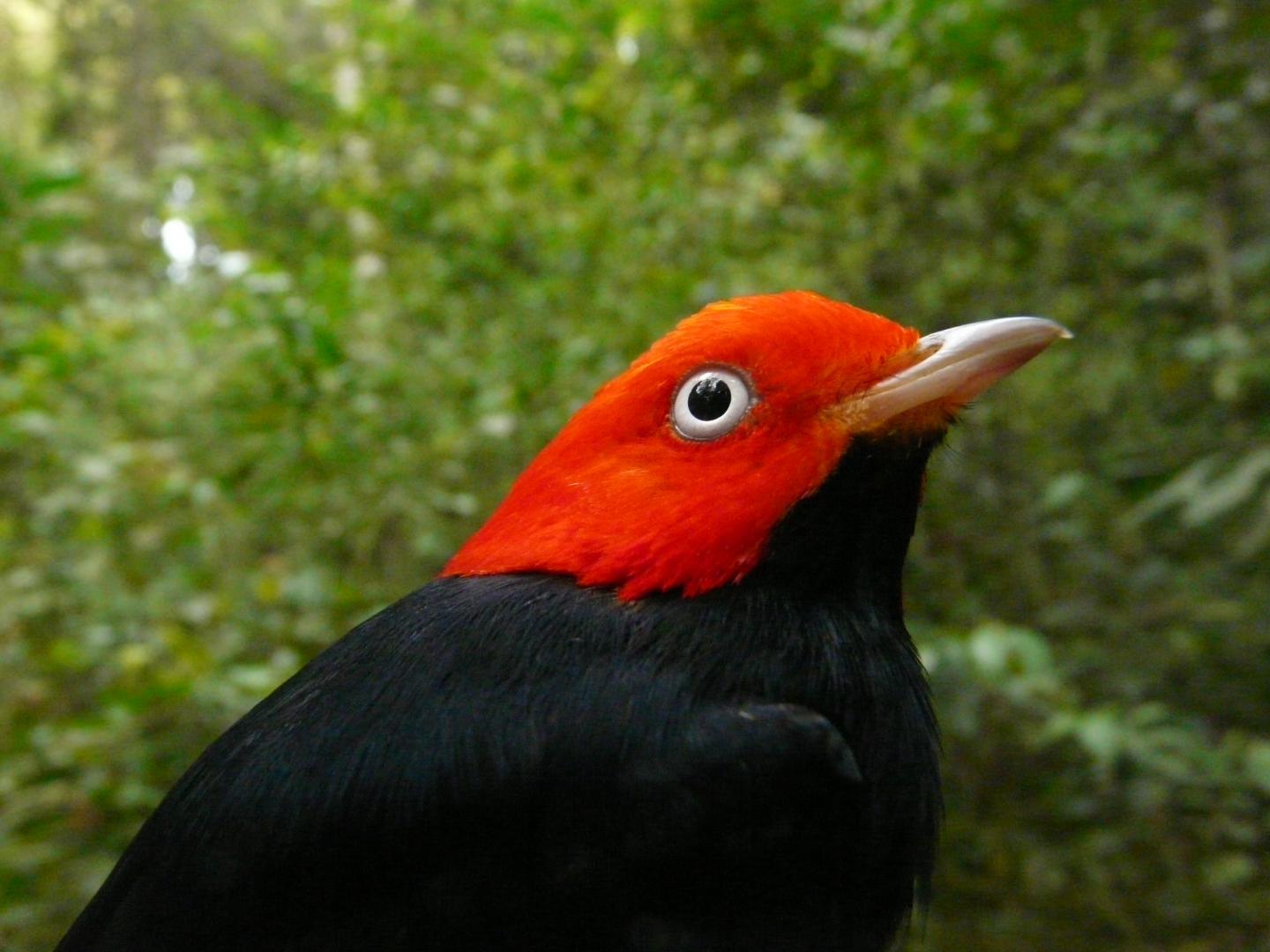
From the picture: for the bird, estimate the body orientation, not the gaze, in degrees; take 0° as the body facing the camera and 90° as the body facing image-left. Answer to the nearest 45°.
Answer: approximately 270°
